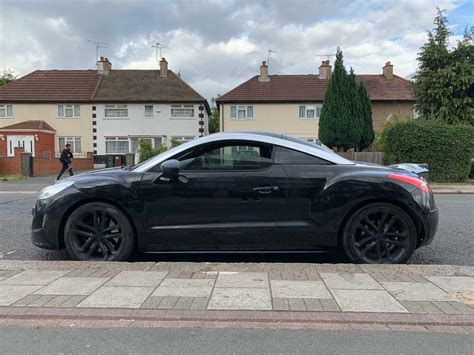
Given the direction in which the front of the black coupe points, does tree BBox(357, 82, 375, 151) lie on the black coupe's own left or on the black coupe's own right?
on the black coupe's own right

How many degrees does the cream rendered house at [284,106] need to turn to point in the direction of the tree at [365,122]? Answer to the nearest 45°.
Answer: approximately 45° to its left

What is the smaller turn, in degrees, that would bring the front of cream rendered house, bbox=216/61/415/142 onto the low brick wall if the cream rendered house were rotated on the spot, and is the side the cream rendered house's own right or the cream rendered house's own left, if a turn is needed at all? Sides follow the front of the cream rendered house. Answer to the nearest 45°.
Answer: approximately 45° to the cream rendered house's own right

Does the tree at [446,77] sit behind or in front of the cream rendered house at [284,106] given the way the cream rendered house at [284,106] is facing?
in front

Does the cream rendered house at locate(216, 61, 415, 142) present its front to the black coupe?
yes

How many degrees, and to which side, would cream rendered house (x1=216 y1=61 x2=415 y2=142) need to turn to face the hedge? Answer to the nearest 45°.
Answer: approximately 45° to its left

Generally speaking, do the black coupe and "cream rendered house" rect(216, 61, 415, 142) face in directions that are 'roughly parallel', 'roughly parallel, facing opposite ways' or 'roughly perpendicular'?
roughly perpendicular

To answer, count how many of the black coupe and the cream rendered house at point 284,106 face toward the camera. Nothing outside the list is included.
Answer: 1

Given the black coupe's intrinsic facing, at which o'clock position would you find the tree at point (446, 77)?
The tree is roughly at 4 o'clock from the black coupe.

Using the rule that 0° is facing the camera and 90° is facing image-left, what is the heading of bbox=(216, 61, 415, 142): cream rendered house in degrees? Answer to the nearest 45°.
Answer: approximately 0°

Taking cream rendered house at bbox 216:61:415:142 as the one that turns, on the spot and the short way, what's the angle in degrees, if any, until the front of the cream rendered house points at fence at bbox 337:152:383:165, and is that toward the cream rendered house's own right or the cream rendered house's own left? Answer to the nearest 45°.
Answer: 0° — it already faces it

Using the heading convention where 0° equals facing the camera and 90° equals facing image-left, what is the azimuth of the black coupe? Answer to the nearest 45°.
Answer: approximately 90°
